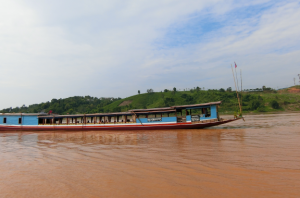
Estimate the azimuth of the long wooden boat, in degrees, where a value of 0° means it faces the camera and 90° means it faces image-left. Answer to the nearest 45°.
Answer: approximately 270°
